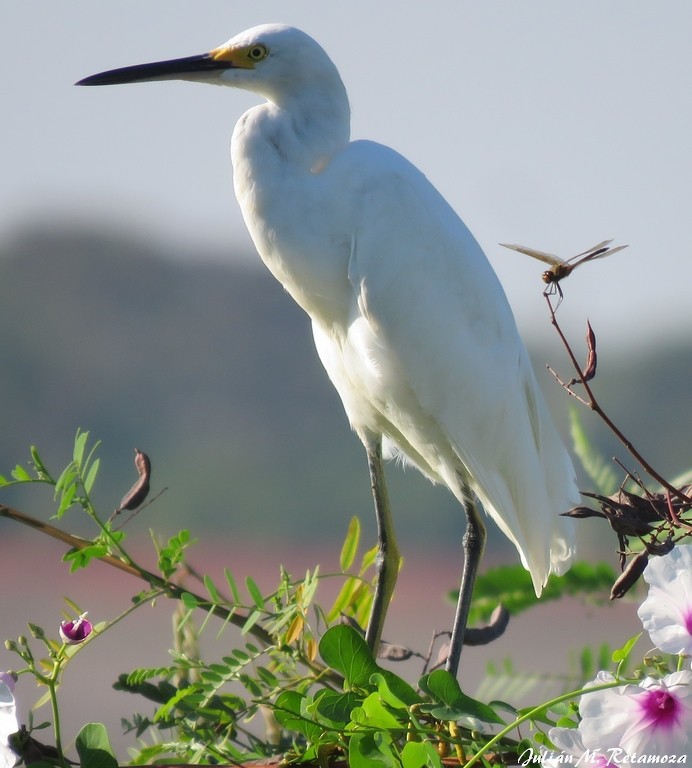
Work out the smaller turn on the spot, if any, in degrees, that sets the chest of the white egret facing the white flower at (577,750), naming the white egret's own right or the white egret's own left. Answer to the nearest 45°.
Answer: approximately 90° to the white egret's own left

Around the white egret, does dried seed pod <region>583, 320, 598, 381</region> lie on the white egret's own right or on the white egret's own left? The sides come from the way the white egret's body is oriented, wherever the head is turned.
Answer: on the white egret's own left

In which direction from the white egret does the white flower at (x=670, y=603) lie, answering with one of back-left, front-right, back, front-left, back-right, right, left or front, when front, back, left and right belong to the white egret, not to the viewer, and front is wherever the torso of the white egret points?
left

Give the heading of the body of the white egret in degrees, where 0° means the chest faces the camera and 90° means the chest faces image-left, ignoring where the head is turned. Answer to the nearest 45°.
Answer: approximately 90°
